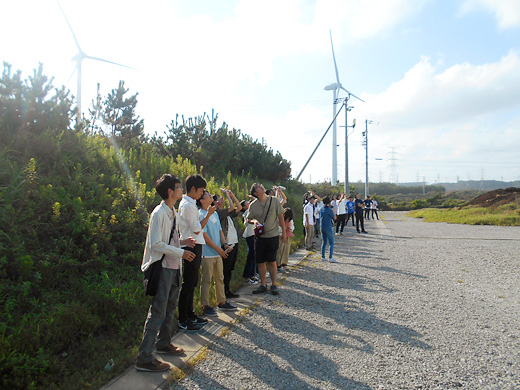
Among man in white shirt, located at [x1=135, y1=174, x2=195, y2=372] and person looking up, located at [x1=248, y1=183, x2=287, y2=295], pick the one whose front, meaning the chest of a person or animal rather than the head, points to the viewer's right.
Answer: the man in white shirt

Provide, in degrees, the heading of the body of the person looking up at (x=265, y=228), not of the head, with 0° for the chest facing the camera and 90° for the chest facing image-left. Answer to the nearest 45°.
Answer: approximately 0°

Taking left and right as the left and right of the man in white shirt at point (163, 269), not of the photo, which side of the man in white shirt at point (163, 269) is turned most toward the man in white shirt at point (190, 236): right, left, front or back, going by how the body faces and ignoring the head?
left

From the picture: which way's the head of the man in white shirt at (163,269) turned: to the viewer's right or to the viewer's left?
to the viewer's right

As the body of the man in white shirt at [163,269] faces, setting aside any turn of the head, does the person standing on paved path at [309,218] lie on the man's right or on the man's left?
on the man's left

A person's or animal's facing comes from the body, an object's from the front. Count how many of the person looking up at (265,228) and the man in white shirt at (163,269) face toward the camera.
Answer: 1
